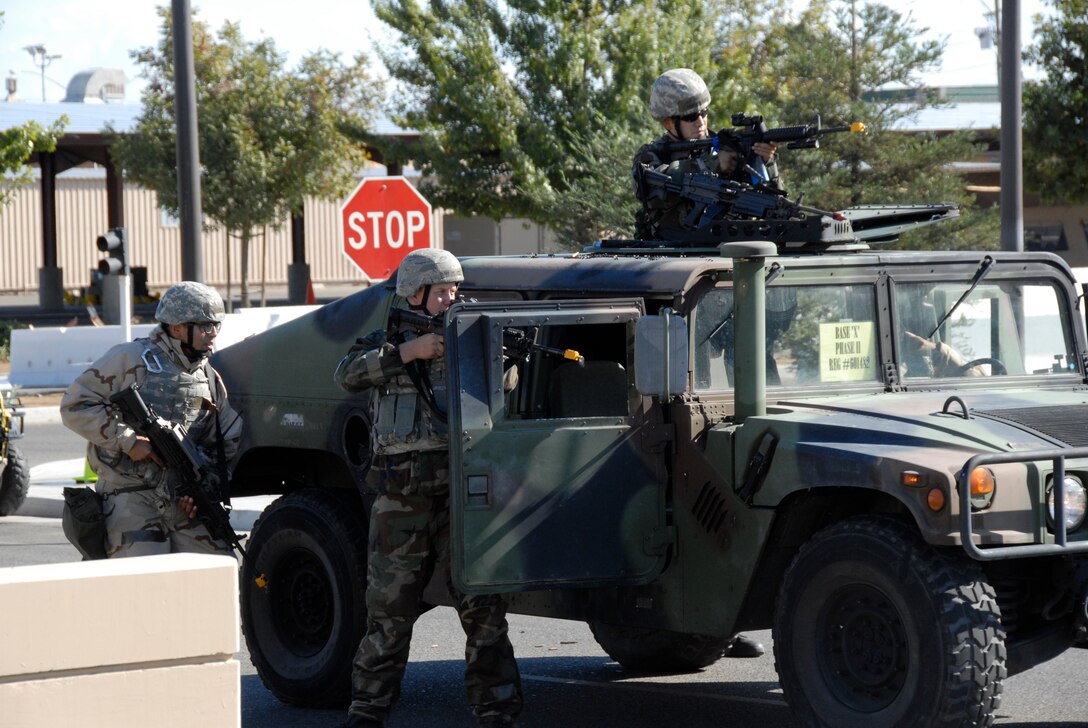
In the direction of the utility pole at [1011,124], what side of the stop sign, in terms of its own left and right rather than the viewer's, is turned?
left

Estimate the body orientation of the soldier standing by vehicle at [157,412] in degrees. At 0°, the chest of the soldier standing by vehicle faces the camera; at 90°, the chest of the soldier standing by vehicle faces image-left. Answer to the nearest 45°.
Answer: approximately 315°

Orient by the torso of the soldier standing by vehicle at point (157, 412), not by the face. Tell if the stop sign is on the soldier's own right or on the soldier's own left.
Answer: on the soldier's own left

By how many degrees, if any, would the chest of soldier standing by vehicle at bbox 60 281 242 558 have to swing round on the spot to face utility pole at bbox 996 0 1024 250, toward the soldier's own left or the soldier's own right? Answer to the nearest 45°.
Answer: approximately 90° to the soldier's own left

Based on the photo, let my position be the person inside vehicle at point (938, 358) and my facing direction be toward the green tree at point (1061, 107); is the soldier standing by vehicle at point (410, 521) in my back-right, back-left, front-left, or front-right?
back-left
